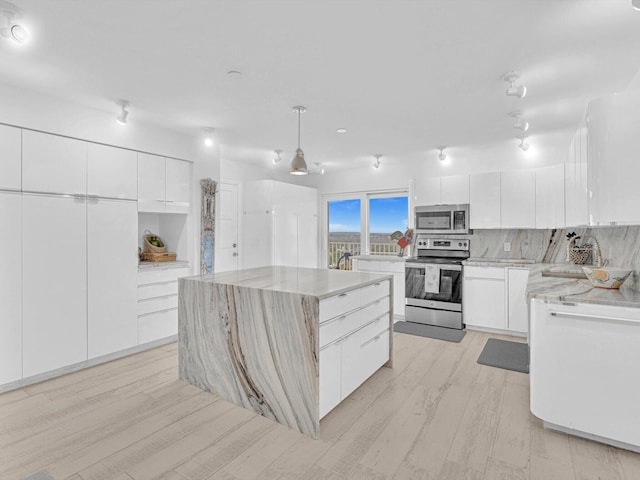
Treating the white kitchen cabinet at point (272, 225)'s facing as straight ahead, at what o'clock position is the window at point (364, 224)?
The window is roughly at 10 o'clock from the white kitchen cabinet.

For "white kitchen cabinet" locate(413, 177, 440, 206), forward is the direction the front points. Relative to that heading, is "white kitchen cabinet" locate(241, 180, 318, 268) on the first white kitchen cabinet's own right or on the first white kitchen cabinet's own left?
on the first white kitchen cabinet's own right

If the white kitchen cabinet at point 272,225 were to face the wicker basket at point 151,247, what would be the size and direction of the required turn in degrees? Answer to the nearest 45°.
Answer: approximately 90° to its right

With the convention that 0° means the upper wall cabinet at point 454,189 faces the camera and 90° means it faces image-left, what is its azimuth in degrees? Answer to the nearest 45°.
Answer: approximately 0°

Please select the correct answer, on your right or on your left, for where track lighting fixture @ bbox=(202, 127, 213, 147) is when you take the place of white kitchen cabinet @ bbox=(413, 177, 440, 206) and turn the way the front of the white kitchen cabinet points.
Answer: on your right

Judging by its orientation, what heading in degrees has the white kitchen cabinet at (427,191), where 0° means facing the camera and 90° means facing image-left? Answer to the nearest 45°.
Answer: approximately 0°

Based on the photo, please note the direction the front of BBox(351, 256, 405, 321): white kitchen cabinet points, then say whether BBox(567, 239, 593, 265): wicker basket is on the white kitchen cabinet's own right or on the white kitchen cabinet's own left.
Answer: on the white kitchen cabinet's own left

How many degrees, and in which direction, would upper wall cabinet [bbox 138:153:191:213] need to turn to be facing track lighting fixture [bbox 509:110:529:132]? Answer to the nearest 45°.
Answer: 0° — it already faces it
